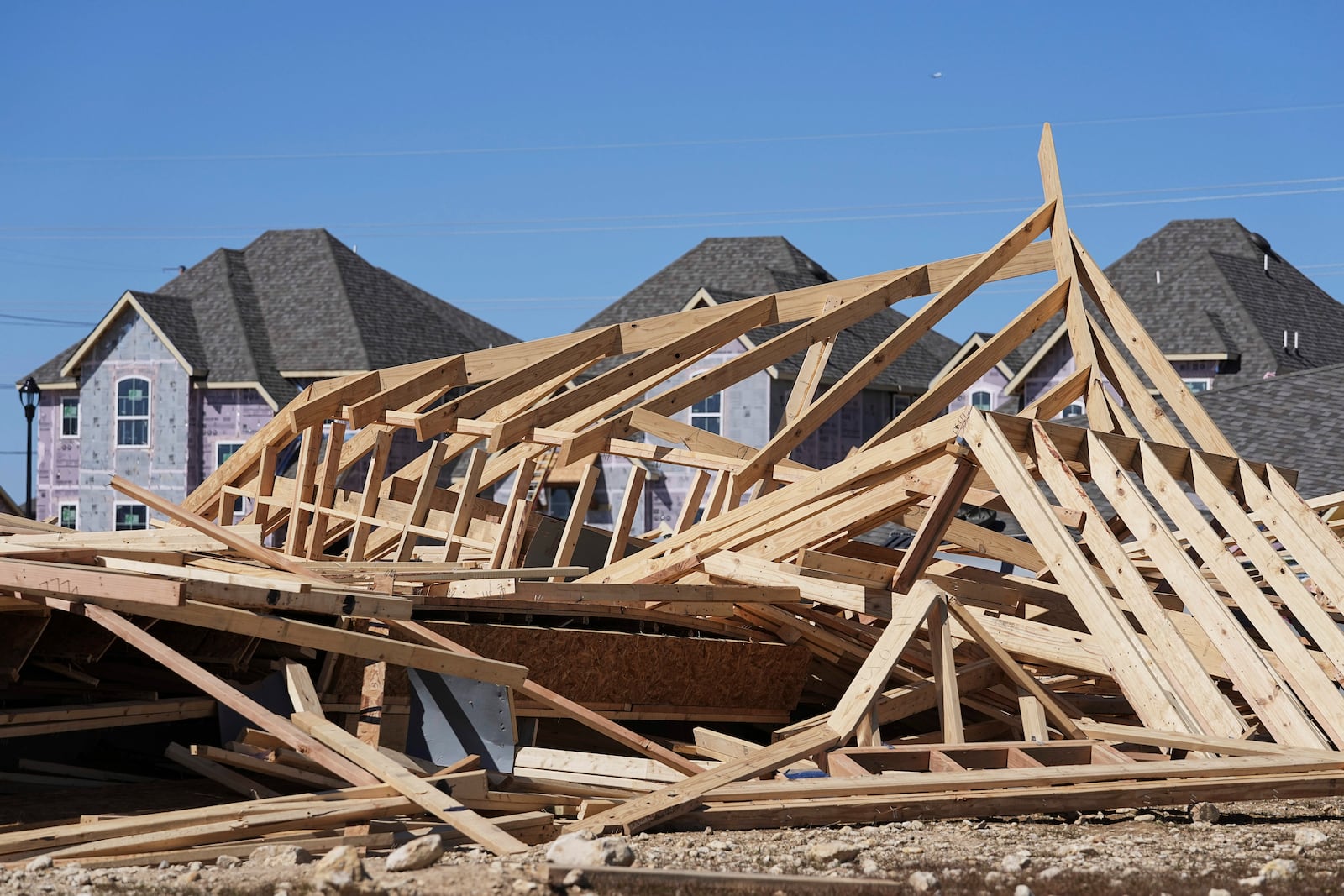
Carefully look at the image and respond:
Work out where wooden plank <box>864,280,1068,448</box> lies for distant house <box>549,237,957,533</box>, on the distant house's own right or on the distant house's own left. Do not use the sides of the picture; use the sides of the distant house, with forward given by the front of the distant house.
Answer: on the distant house's own left

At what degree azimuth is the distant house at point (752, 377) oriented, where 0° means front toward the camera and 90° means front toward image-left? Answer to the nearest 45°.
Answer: approximately 45°

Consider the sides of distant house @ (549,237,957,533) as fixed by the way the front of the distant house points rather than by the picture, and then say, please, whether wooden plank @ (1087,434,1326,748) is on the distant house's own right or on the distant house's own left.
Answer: on the distant house's own left

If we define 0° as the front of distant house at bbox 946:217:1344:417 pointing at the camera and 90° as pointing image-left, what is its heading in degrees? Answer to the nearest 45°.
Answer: approximately 45°
